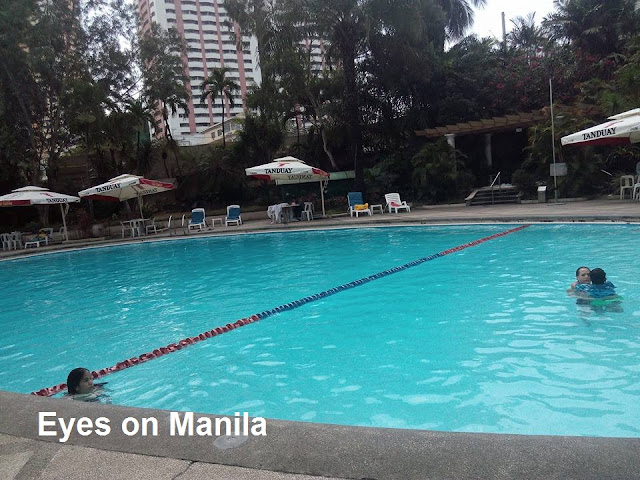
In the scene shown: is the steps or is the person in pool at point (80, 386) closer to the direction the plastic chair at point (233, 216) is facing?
the person in pool

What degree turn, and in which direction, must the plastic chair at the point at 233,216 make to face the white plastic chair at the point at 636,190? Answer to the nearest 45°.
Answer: approximately 90° to its left

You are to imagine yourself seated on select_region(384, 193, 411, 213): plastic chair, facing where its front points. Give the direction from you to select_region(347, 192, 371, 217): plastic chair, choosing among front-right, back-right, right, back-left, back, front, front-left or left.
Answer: back-right

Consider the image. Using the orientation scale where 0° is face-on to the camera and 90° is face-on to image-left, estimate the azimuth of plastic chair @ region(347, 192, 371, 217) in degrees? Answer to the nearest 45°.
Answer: approximately 315°

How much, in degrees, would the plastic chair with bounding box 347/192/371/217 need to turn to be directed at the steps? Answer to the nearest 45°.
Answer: approximately 45° to its left

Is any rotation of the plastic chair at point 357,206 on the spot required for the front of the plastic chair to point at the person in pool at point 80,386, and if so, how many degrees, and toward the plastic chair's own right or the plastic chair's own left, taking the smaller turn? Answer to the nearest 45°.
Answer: approximately 45° to the plastic chair's own right

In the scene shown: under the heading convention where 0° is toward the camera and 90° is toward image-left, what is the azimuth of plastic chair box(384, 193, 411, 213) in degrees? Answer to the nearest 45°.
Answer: approximately 315°

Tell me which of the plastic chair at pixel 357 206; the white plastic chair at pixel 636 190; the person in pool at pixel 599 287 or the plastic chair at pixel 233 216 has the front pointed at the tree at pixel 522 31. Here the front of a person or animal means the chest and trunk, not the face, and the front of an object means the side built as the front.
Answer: the person in pool

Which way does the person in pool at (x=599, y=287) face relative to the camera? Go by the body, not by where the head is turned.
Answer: away from the camera

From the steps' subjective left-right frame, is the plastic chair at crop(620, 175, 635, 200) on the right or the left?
on its left
